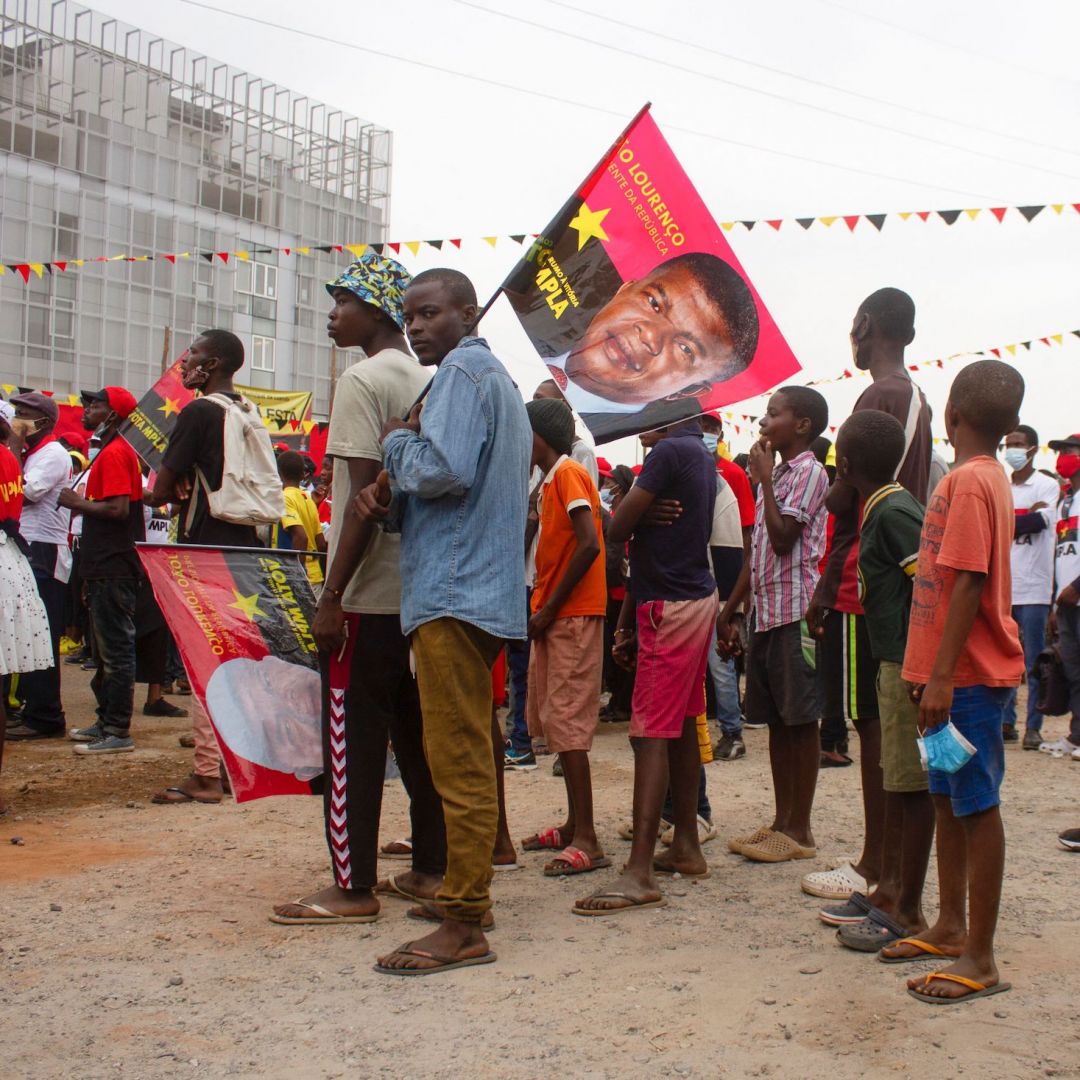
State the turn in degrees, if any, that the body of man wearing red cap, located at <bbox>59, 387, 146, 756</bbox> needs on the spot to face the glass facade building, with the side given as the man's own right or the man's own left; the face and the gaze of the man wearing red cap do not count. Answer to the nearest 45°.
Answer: approximately 90° to the man's own right

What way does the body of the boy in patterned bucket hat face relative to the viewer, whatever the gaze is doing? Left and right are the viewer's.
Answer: facing to the left of the viewer

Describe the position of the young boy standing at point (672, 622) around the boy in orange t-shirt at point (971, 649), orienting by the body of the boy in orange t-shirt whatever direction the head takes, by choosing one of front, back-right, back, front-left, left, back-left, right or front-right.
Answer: front-right

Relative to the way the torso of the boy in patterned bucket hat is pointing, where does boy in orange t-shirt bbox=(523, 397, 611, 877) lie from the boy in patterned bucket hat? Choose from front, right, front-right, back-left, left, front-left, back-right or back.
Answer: back-right

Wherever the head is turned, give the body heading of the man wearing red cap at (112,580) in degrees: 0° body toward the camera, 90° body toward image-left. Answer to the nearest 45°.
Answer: approximately 90°

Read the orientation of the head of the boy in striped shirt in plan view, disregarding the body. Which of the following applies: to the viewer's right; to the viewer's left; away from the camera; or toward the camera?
to the viewer's left

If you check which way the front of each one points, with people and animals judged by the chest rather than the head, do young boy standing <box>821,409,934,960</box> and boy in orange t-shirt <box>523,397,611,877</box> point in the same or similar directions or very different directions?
same or similar directions
